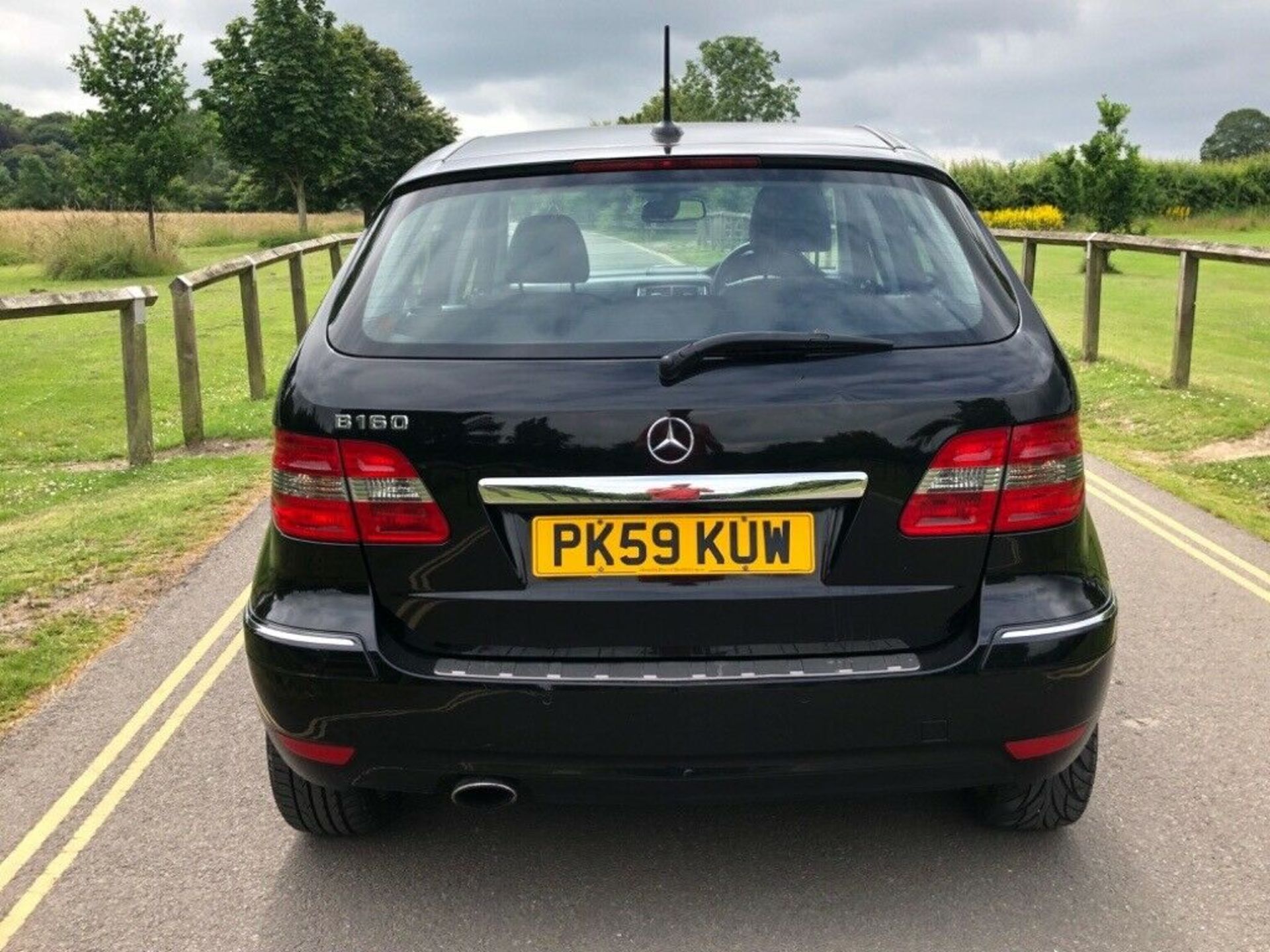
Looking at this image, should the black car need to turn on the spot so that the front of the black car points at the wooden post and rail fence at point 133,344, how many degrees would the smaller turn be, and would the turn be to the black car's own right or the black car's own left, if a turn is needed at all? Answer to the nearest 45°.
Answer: approximately 45° to the black car's own left

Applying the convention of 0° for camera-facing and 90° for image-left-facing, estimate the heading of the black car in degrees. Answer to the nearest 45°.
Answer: approximately 180°

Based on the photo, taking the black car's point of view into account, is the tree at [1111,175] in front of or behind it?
in front

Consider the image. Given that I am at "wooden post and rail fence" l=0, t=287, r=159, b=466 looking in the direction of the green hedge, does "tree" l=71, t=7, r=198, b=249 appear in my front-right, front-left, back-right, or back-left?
front-left

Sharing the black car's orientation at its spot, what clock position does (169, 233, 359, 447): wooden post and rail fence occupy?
The wooden post and rail fence is roughly at 11 o'clock from the black car.

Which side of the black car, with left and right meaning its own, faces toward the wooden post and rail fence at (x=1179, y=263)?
front

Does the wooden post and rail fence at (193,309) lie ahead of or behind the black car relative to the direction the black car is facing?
ahead

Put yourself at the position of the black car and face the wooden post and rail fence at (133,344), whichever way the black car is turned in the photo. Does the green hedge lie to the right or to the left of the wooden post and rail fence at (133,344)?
right
